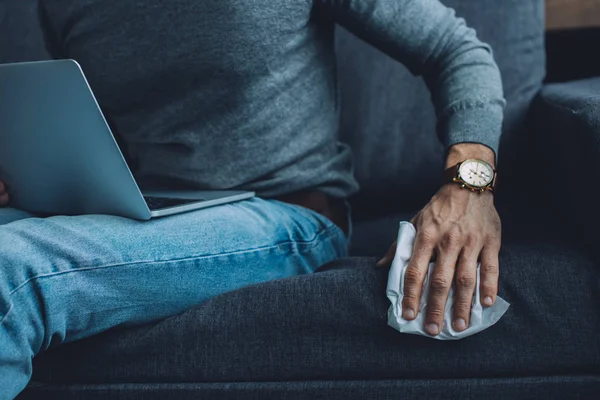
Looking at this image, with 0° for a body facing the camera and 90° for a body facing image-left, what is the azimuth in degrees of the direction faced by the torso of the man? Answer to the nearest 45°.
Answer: approximately 45°

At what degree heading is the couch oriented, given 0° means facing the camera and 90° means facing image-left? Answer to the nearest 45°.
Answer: approximately 0°
